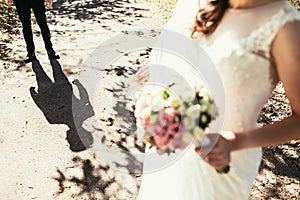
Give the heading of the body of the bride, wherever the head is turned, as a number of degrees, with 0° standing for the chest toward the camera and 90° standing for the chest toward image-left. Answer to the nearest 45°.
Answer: approximately 45°
